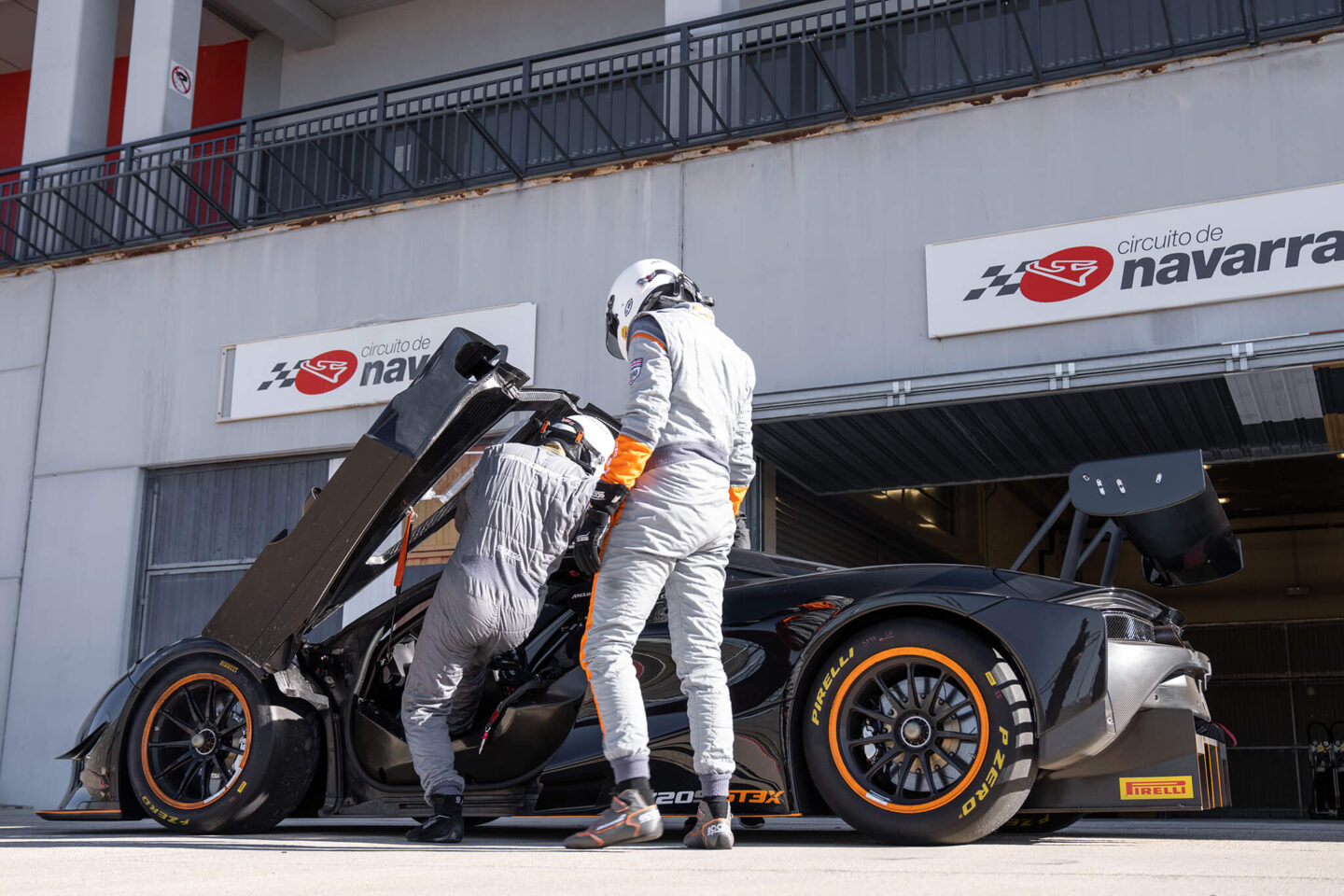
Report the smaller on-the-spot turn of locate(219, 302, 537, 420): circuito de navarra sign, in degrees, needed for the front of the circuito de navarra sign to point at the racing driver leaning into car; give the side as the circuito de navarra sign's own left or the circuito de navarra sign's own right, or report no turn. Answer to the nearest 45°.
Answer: approximately 45° to the circuito de navarra sign's own left

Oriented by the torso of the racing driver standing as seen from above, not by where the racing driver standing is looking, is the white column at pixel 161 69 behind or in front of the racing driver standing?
in front

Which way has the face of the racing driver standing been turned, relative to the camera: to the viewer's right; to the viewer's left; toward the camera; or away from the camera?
to the viewer's left

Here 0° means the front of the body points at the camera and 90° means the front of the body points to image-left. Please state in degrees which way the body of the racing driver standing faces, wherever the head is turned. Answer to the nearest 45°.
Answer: approximately 135°

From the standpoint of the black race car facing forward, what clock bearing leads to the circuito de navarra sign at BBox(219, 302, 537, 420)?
The circuito de navarra sign is roughly at 2 o'clock from the black race car.

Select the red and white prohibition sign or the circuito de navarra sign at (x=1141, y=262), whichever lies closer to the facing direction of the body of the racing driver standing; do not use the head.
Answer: the red and white prohibition sign

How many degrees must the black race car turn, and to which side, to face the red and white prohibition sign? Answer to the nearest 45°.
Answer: approximately 45° to its right

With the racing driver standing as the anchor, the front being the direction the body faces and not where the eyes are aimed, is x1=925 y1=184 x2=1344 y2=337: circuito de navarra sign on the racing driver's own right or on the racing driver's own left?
on the racing driver's own right

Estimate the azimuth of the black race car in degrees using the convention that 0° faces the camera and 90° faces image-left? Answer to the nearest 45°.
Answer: approximately 90°

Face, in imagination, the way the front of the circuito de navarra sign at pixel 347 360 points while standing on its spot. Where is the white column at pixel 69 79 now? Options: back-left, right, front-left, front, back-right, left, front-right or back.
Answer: right

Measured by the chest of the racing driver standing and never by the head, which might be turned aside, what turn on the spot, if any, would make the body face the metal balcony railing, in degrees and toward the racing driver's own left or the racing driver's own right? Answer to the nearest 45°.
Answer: approximately 45° to the racing driver's own right
